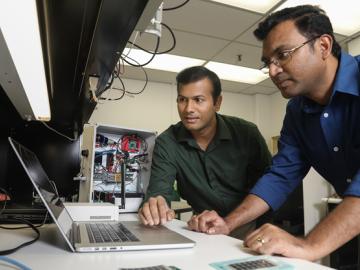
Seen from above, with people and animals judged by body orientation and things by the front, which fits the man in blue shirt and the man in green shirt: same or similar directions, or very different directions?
same or similar directions

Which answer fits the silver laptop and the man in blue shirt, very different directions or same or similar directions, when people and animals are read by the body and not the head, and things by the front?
very different directions

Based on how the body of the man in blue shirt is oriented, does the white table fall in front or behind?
in front

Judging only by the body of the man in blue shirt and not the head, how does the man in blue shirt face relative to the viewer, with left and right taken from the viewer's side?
facing the viewer and to the left of the viewer

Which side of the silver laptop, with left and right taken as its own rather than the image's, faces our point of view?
right

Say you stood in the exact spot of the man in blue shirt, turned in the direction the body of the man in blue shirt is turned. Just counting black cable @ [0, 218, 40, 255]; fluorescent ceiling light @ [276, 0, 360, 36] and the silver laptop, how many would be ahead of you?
2

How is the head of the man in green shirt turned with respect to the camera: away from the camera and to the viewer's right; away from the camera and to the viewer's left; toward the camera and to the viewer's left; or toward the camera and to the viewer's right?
toward the camera and to the viewer's left
